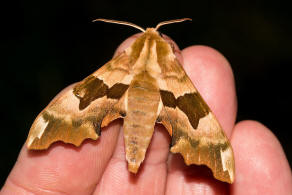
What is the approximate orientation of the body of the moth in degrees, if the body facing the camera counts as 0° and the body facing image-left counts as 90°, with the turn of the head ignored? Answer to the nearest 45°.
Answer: approximately 180°
